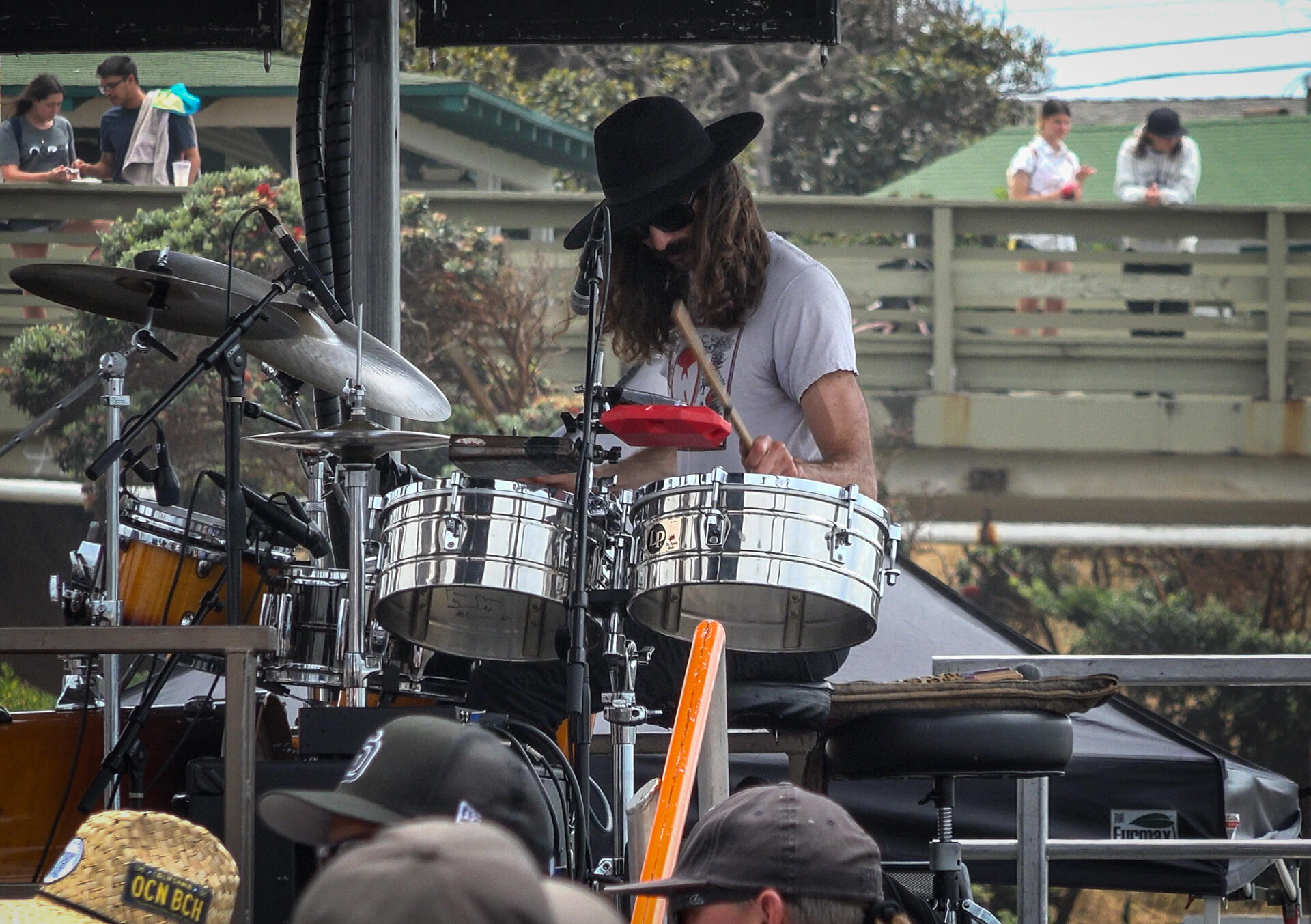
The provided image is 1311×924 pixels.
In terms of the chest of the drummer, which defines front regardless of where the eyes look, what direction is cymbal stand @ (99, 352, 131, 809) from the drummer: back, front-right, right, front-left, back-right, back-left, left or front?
front-right

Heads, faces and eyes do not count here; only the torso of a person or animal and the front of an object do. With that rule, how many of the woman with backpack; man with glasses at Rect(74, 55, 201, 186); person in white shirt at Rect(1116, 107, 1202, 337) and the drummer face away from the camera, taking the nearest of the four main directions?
0

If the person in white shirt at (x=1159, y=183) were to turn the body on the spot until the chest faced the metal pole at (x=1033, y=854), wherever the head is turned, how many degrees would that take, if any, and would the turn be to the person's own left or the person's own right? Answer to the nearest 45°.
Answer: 0° — they already face it

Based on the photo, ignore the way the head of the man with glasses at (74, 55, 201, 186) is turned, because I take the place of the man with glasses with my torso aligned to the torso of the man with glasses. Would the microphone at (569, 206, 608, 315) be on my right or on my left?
on my left

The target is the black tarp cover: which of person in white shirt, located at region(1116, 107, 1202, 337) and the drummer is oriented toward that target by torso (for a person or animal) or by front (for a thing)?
the person in white shirt

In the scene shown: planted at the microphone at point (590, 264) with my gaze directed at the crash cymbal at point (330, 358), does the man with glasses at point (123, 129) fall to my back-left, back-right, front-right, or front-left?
front-right

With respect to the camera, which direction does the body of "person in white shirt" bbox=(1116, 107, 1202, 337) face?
toward the camera

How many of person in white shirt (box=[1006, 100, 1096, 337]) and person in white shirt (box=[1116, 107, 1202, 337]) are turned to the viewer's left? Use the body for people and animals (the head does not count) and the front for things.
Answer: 0

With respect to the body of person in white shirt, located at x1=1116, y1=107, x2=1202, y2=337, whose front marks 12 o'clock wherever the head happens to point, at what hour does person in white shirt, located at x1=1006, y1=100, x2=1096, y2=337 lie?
person in white shirt, located at x1=1006, y1=100, x2=1096, y2=337 is roughly at 3 o'clock from person in white shirt, located at x1=1116, y1=107, x2=1202, y2=337.

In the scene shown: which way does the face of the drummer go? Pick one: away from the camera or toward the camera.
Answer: toward the camera

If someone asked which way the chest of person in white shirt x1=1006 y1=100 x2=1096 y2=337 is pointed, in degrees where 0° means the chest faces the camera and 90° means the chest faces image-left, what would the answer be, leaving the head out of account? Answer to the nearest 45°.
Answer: approximately 315°

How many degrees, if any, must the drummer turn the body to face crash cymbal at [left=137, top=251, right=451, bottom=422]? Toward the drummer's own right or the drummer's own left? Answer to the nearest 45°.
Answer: approximately 45° to the drummer's own right
